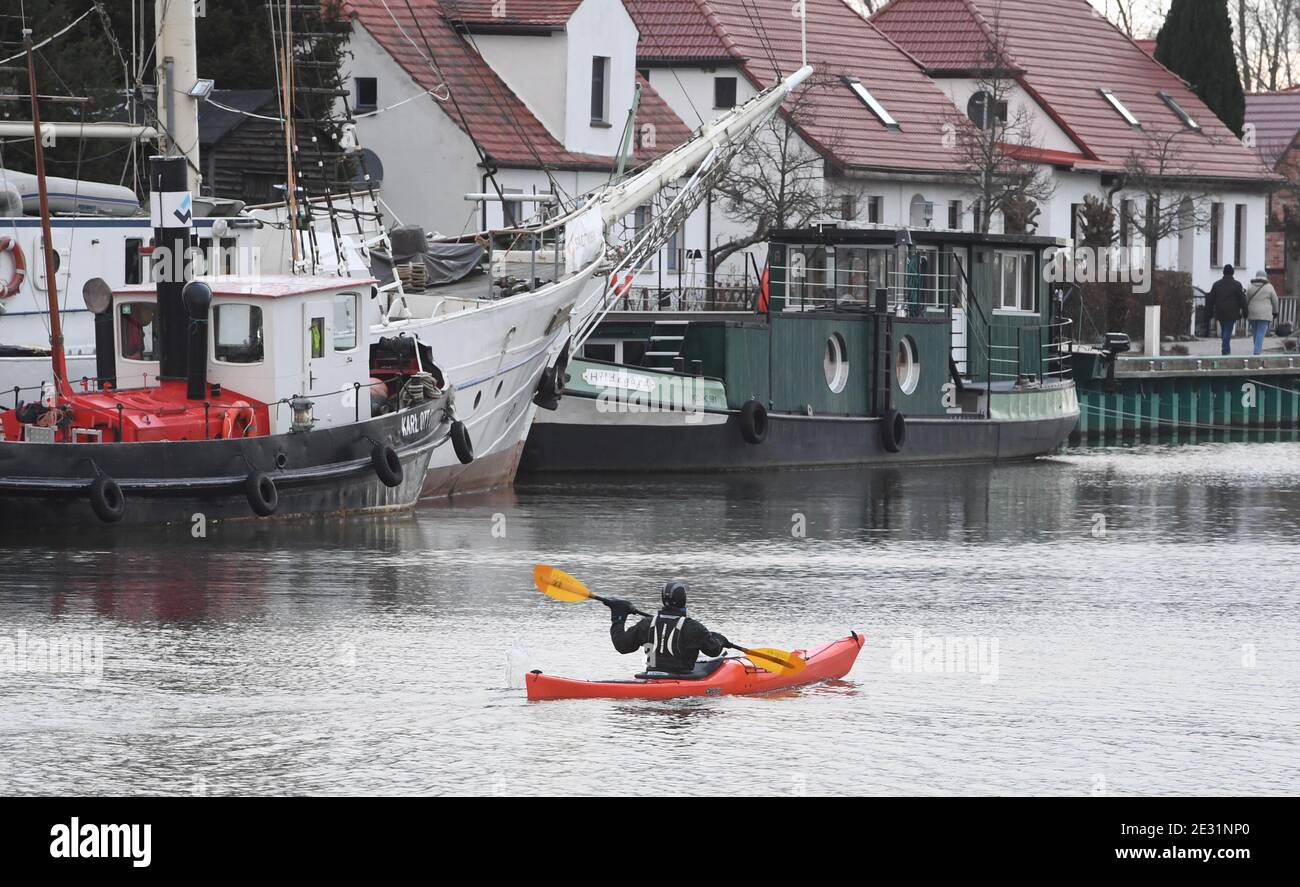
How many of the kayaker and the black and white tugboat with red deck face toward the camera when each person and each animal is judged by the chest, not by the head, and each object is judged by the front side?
0

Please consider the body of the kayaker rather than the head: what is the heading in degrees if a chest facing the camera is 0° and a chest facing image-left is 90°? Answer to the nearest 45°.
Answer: approximately 225°

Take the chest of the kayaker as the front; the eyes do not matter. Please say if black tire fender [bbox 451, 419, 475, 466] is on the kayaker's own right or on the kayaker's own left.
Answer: on the kayaker's own left

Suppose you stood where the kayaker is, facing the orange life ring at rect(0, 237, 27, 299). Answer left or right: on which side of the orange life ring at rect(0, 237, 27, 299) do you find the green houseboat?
right

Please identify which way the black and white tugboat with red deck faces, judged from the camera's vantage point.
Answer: facing away from the viewer and to the right of the viewer

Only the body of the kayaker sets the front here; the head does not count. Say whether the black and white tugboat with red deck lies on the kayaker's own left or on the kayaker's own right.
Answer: on the kayaker's own left

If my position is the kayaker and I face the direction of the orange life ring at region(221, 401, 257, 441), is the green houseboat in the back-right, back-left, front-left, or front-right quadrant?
front-right

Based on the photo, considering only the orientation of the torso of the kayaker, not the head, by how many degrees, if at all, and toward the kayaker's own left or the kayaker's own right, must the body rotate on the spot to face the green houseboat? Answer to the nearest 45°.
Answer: approximately 45° to the kayaker's own left

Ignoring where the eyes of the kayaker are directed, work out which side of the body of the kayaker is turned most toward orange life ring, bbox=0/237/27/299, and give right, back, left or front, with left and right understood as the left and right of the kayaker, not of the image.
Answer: left

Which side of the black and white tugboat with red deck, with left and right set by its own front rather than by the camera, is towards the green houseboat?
front

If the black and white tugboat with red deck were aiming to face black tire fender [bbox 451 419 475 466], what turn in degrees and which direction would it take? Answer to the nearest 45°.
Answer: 0° — it already faces it

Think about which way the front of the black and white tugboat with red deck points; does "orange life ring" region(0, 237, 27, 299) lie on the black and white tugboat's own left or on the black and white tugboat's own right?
on the black and white tugboat's own left
